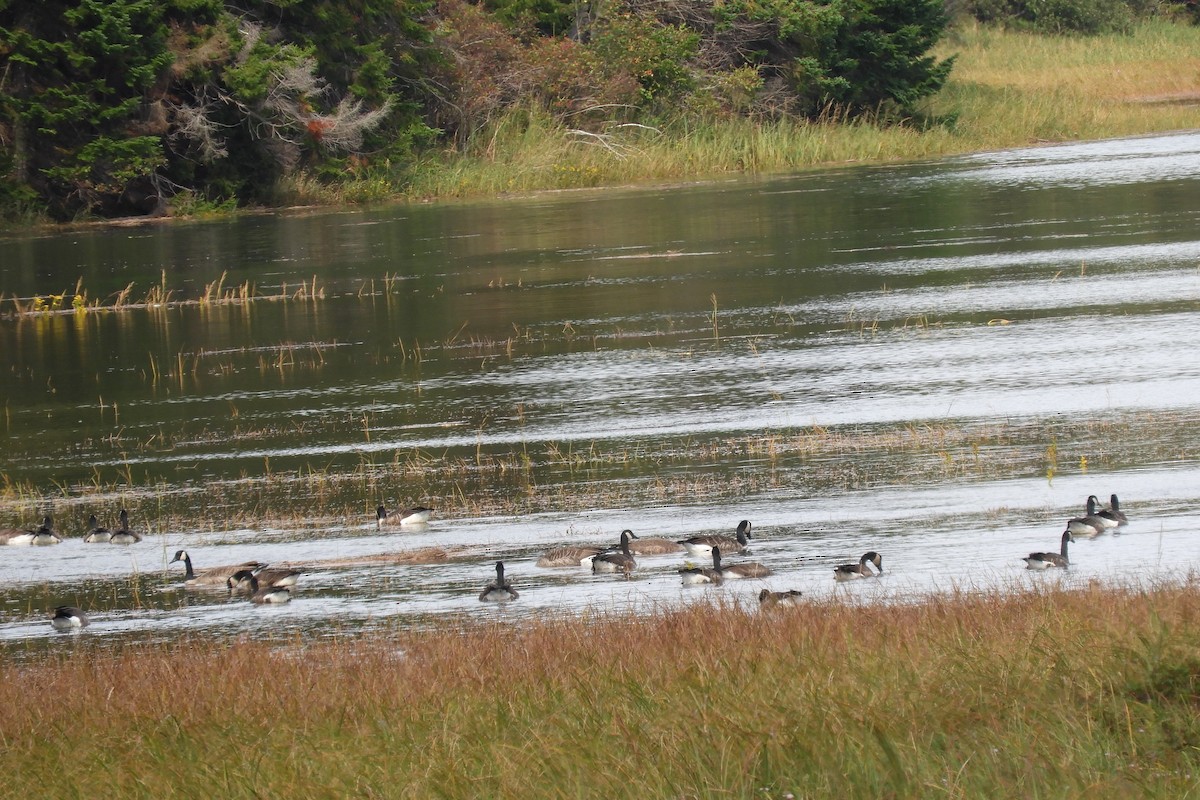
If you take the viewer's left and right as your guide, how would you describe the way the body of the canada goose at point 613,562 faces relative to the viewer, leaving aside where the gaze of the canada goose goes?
facing to the right of the viewer

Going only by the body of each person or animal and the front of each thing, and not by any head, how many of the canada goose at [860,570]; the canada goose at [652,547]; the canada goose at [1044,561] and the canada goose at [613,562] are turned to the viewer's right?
3

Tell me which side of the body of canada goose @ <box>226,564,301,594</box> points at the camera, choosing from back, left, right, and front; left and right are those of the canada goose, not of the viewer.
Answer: left

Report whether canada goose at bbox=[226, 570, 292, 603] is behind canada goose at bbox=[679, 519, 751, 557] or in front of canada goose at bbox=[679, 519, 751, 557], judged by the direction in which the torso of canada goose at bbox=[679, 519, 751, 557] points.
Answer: behind

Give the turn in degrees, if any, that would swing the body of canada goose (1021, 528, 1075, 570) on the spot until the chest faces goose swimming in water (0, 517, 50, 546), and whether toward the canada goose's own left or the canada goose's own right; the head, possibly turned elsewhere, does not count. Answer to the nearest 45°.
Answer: approximately 180°

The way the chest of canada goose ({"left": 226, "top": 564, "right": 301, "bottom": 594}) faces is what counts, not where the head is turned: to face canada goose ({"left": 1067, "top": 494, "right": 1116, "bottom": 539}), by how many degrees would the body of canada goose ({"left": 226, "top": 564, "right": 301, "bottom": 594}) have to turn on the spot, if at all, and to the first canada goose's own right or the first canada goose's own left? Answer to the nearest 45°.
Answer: approximately 180°

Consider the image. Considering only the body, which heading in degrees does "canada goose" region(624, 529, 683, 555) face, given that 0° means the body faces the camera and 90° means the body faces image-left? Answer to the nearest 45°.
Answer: approximately 90°

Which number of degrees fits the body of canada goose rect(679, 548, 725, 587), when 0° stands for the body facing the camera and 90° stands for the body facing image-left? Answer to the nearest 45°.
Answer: approximately 270°

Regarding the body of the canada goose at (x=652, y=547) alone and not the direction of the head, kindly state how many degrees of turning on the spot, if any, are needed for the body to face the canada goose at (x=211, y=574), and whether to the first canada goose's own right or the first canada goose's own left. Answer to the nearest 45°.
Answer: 0° — it already faces it

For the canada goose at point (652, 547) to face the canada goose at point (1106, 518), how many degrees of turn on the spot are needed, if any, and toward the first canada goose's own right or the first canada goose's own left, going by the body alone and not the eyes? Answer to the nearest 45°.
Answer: approximately 180°

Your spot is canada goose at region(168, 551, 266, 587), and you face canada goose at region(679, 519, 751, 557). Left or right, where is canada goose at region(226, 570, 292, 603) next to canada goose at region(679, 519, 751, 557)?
right

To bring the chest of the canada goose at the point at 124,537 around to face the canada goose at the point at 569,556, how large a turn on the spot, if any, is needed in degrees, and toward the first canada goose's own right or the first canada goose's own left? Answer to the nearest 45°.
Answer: approximately 90° to the first canada goose's own right

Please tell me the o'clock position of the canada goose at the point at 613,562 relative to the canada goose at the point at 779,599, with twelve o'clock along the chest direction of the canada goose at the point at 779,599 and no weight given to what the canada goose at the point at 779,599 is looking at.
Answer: the canada goose at the point at 613,562 is roughly at 2 o'clock from the canada goose at the point at 779,599.
